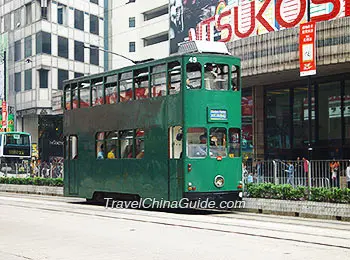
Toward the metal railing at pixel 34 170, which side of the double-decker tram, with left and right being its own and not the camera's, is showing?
back

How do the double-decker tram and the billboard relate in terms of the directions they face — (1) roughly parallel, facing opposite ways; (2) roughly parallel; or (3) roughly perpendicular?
roughly perpendicular

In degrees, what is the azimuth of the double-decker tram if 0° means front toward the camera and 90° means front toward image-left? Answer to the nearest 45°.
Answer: approximately 315°

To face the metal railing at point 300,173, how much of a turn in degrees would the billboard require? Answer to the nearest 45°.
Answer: approximately 45° to its left

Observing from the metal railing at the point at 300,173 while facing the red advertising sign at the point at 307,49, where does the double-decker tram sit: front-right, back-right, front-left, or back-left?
back-left

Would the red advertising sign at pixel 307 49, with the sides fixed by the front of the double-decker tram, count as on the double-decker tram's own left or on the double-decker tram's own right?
on the double-decker tram's own left

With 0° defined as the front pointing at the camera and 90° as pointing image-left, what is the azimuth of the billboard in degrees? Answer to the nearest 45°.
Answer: approximately 45°

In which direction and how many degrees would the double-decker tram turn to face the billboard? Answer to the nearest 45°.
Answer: approximately 135° to its left

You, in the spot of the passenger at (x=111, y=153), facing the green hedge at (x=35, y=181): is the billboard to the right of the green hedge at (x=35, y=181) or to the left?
right
